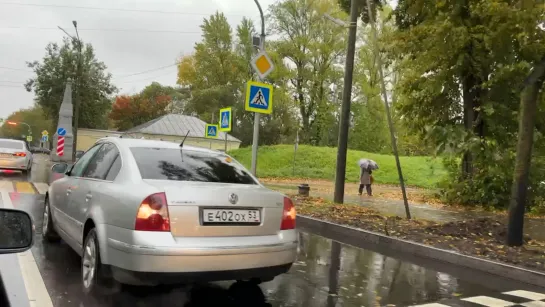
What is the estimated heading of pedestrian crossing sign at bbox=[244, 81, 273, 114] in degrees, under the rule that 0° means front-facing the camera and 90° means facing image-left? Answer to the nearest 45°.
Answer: approximately 0°

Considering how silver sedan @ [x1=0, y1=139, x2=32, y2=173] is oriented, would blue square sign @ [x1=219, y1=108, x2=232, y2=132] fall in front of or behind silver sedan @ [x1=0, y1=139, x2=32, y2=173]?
behind

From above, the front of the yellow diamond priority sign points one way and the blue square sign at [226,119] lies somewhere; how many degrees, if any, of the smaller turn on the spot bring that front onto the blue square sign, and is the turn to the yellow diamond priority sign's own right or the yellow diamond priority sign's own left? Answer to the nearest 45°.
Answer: approximately 180°

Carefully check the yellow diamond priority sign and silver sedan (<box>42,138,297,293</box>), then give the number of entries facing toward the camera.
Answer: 1

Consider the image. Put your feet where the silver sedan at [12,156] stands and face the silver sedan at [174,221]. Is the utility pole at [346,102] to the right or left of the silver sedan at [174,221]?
left

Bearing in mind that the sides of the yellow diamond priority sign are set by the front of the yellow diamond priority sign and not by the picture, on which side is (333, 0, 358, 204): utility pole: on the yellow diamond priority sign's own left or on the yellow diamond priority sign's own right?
on the yellow diamond priority sign's own left

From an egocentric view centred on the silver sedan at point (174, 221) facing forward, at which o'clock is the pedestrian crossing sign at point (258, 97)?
The pedestrian crossing sign is roughly at 2 o'clock from the silver sedan.
